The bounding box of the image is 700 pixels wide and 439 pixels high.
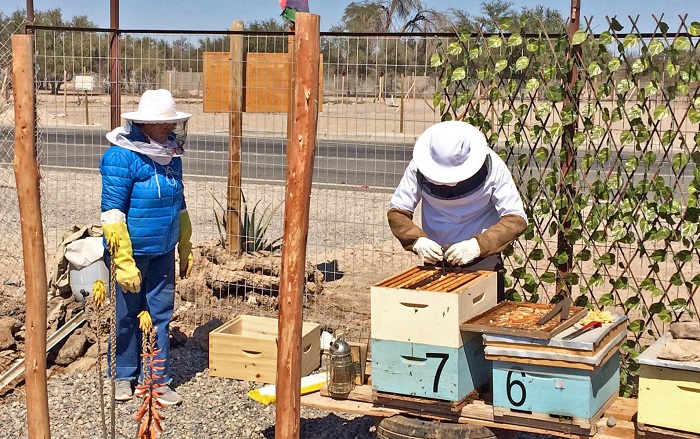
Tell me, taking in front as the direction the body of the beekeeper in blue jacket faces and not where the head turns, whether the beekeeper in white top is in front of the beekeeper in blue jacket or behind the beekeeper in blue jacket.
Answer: in front

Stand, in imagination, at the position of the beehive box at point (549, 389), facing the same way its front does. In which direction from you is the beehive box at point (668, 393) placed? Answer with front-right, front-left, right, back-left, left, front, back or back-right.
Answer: left

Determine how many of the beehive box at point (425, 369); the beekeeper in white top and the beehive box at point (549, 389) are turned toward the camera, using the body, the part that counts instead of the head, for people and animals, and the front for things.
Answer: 3

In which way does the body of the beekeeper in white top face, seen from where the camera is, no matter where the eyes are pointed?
toward the camera

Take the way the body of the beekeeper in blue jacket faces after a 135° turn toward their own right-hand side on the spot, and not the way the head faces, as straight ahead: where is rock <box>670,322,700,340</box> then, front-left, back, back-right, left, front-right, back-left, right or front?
back-left

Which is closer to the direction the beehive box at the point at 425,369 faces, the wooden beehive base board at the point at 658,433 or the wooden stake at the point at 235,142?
the wooden beehive base board

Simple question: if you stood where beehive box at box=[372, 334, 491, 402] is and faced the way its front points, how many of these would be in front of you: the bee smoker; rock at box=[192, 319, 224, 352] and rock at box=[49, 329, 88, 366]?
0

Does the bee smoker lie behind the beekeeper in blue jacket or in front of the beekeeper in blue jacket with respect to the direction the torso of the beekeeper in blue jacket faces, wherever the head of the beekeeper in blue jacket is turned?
in front

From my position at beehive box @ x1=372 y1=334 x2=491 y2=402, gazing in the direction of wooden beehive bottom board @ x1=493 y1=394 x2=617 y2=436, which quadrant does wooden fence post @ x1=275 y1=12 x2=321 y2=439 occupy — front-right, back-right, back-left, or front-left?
back-right

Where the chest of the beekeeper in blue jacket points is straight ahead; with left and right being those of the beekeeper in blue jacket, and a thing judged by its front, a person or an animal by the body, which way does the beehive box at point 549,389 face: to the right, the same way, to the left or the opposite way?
to the right

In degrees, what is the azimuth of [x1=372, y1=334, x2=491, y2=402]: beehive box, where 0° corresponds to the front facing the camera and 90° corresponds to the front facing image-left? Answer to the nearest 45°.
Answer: approximately 0°

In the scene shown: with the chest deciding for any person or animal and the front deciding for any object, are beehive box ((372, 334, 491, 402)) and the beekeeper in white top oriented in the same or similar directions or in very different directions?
same or similar directions

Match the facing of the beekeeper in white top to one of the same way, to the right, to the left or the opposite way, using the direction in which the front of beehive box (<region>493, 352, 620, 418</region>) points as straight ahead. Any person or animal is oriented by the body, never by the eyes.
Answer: the same way

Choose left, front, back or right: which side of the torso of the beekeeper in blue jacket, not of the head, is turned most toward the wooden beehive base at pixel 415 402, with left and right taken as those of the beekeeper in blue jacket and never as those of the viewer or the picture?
front

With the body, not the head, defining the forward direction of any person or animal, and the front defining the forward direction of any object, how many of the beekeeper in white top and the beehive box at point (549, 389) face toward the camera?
2
